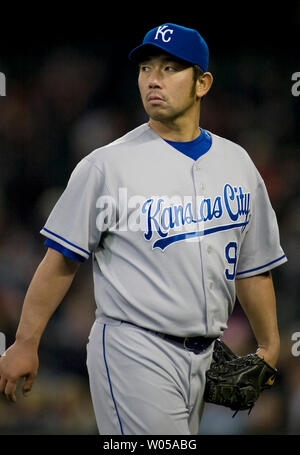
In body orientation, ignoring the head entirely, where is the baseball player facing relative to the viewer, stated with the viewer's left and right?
facing the viewer and to the right of the viewer
